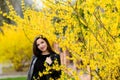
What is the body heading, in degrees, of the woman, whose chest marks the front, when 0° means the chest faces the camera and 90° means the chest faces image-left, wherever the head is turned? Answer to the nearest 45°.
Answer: approximately 0°
